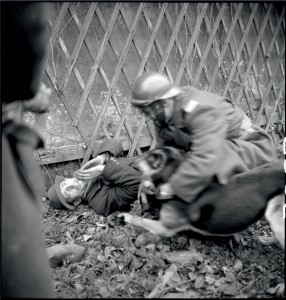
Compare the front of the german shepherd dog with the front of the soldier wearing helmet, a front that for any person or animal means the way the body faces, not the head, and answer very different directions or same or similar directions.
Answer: same or similar directions

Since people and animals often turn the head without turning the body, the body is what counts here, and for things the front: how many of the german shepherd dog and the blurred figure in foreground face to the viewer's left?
1

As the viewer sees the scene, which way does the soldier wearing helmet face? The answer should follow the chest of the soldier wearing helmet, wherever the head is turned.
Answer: to the viewer's left

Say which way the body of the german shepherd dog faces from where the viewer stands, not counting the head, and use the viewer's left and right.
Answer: facing to the left of the viewer

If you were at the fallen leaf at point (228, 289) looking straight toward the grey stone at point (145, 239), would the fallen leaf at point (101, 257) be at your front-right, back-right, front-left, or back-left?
front-left

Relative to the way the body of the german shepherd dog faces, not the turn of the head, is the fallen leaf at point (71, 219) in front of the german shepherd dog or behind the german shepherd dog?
in front

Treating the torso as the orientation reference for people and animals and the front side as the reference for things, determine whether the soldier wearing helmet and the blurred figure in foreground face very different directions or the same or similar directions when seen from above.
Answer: very different directions

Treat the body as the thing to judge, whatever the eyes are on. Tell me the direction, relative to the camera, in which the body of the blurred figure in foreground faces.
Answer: to the viewer's right

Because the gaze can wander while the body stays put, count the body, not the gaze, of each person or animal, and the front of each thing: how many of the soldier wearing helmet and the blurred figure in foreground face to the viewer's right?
1
